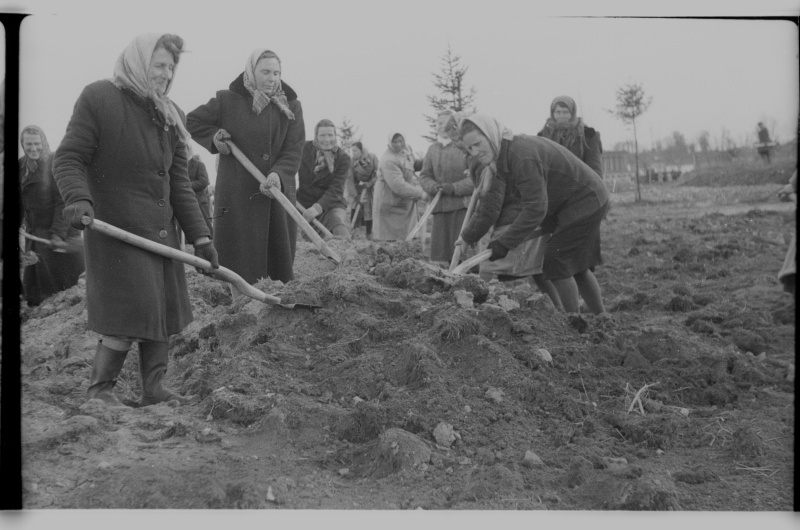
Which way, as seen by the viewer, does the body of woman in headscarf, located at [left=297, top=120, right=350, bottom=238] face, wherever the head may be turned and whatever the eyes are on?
toward the camera

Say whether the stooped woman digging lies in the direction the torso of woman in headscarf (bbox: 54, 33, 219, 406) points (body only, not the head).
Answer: no

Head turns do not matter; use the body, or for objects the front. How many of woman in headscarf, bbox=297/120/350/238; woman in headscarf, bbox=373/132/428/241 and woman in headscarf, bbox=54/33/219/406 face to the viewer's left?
0

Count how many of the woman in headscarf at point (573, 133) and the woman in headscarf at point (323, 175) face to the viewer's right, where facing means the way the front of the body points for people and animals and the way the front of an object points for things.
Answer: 0

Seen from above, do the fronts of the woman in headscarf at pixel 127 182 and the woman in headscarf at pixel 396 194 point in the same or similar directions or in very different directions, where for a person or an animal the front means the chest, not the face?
same or similar directions

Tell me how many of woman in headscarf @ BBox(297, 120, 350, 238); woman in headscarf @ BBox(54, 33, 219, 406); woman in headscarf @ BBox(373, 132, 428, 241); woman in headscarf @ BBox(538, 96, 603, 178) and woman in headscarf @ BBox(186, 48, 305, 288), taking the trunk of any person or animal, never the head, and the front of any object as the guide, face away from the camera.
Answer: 0

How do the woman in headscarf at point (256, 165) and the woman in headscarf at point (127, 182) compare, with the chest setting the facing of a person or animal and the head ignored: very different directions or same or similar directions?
same or similar directions

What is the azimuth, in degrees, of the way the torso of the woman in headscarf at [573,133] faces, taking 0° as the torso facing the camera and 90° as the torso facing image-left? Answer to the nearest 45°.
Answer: approximately 45°

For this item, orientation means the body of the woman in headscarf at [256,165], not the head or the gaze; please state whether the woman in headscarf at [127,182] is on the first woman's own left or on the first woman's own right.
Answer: on the first woman's own right
